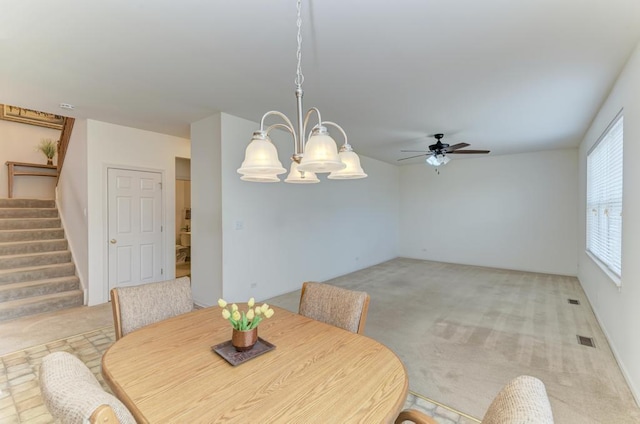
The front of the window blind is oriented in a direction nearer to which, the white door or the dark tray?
the white door

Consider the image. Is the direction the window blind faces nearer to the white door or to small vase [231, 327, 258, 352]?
the white door

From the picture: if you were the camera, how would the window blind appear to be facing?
facing to the left of the viewer

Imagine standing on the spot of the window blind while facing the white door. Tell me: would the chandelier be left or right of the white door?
left

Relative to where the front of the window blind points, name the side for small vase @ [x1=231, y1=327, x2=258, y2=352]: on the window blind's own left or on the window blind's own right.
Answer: on the window blind's own left

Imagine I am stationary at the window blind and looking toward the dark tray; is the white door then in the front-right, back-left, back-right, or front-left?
front-right

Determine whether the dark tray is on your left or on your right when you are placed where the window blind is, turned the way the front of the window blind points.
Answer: on your left

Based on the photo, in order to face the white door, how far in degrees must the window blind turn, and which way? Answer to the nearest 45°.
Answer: approximately 45° to its left

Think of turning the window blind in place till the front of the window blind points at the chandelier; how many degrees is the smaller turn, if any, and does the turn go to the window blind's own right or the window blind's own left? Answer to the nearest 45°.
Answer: approximately 90° to the window blind's own left

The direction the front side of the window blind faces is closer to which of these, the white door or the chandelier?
the white door
